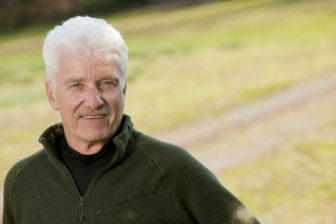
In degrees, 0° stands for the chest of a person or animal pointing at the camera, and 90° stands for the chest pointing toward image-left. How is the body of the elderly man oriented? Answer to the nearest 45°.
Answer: approximately 0°
